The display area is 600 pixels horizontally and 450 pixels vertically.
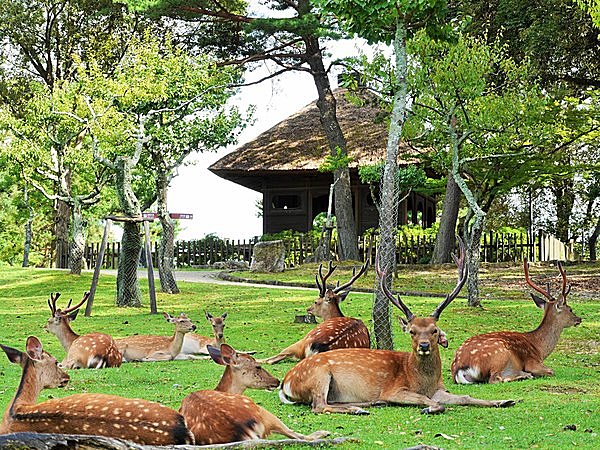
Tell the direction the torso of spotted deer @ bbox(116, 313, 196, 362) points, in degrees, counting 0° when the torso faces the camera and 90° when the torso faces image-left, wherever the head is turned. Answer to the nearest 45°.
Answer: approximately 270°

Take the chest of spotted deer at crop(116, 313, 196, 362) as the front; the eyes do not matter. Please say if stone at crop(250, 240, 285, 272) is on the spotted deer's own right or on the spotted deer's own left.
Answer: on the spotted deer's own left

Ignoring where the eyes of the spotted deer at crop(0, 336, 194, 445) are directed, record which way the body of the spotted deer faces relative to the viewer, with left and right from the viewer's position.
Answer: facing to the left of the viewer

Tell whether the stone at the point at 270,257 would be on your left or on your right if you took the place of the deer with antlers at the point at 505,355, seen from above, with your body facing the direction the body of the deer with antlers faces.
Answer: on your left

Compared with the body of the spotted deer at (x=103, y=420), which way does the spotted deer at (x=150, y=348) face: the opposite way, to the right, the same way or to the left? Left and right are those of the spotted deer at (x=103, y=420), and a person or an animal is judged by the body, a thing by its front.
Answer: the opposite way

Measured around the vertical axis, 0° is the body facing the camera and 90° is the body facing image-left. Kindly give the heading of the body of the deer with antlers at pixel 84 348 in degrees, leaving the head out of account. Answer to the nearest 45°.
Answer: approximately 135°

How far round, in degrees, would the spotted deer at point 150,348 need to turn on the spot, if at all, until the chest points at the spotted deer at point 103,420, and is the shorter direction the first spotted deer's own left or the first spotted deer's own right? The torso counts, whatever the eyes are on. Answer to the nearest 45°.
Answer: approximately 90° to the first spotted deer's own right

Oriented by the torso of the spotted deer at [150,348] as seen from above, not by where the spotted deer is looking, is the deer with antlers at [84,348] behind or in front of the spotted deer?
behind

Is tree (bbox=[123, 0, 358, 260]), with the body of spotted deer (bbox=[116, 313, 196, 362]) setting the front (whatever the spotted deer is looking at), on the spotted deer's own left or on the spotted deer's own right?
on the spotted deer's own left

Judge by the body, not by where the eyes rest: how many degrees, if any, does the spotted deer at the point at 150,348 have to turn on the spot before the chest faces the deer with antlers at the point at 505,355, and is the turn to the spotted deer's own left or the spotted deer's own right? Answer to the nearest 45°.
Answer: approximately 45° to the spotted deer's own right

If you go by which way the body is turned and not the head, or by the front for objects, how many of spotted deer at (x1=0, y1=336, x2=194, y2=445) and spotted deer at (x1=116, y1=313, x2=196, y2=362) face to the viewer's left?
1
